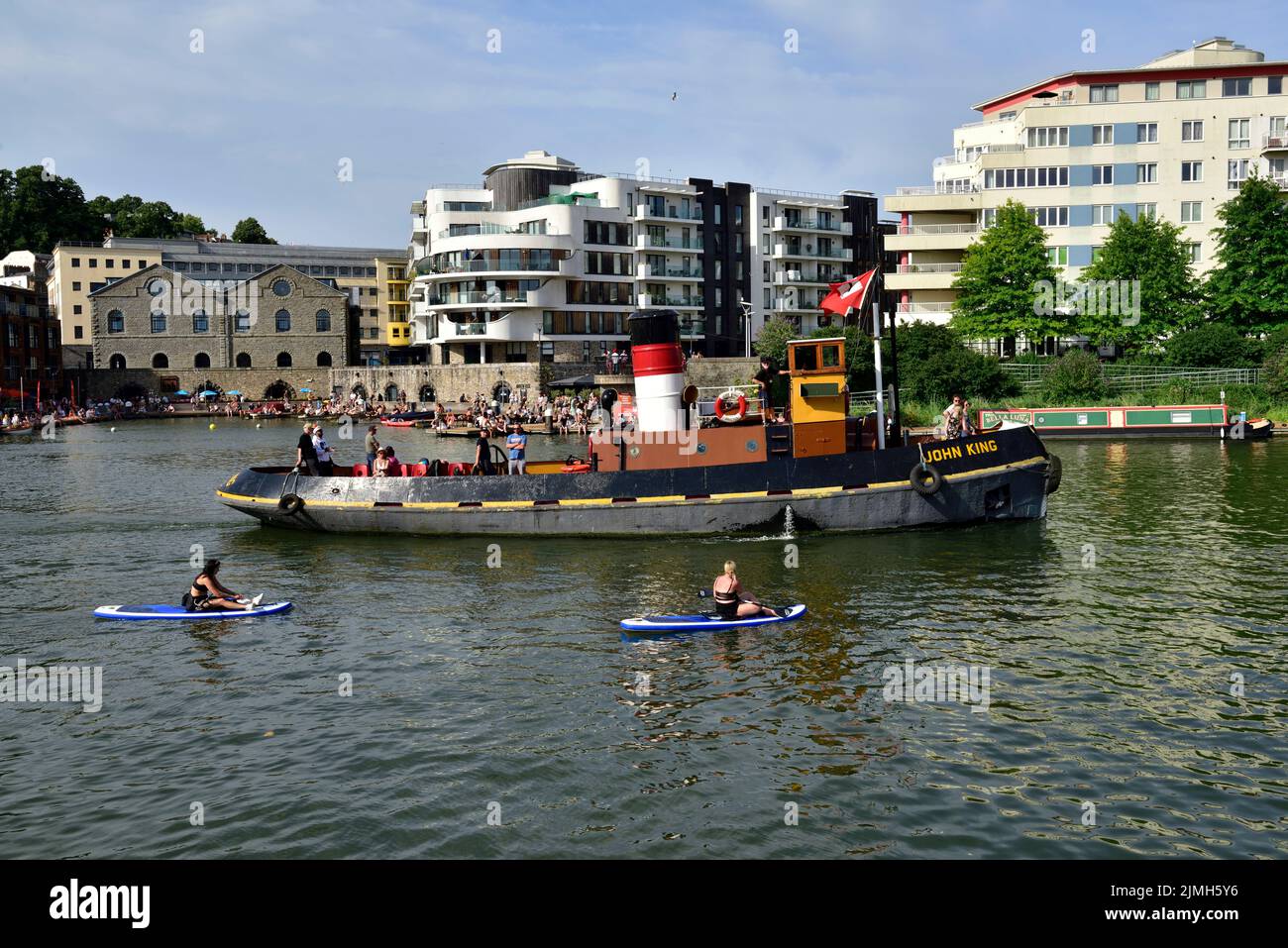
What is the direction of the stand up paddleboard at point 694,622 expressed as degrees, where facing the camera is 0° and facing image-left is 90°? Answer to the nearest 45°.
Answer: approximately 270°

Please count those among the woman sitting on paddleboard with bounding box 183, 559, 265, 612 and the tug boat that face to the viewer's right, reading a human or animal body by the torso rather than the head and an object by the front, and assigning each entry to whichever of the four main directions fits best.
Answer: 2

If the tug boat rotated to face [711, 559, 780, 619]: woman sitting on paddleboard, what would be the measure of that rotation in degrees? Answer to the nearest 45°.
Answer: approximately 90° to its right

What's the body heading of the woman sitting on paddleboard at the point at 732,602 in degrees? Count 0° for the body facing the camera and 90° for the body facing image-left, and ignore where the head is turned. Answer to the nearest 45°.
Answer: approximately 225°

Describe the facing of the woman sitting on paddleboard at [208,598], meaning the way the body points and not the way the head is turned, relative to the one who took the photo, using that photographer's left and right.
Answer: facing to the right of the viewer

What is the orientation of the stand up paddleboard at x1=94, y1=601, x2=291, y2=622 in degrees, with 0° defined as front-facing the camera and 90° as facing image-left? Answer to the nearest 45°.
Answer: approximately 270°

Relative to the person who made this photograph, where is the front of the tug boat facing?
facing to the right of the viewer

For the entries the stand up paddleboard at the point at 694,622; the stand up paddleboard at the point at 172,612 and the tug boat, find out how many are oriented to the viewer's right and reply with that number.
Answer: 3
